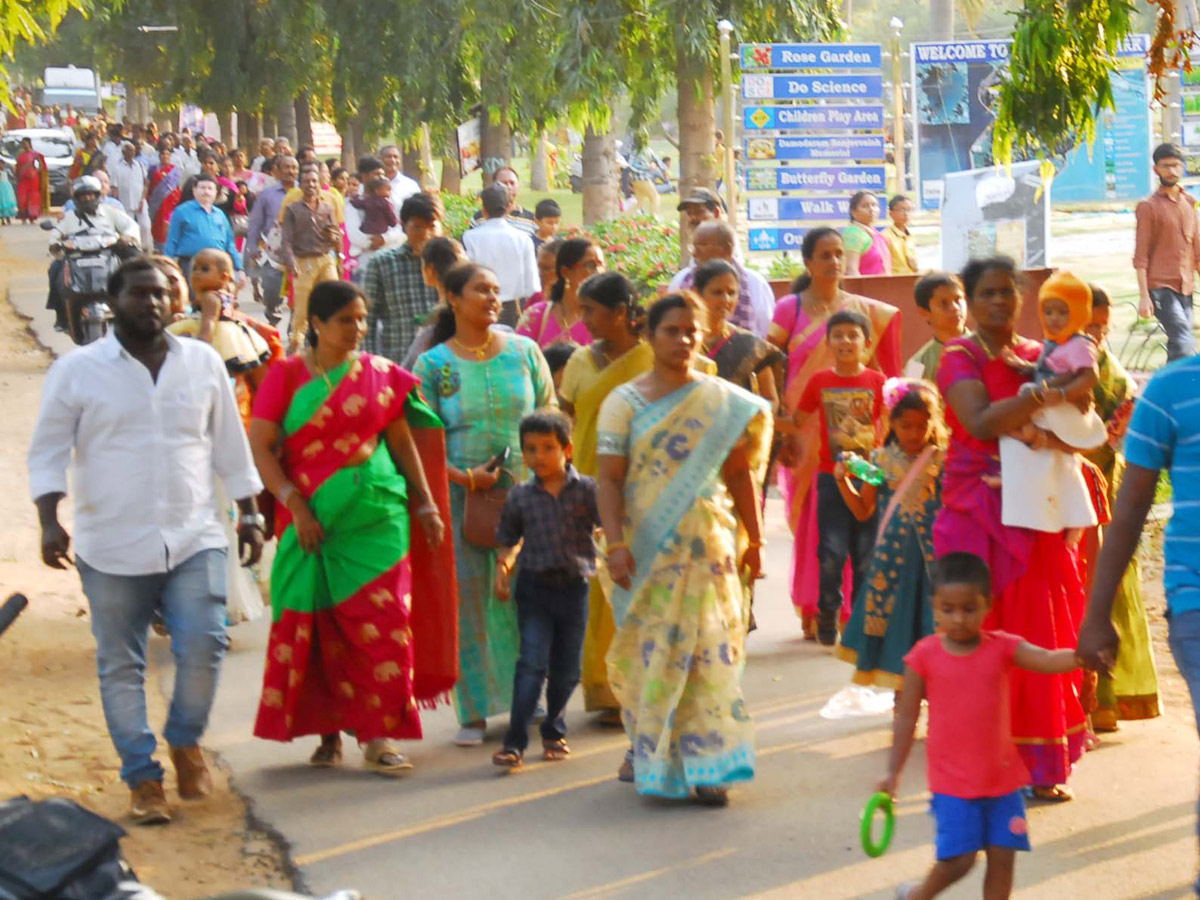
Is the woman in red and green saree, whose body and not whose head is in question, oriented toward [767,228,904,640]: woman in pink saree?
no

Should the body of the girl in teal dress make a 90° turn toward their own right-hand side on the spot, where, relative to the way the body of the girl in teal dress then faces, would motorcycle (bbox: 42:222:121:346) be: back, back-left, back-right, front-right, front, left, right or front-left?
front

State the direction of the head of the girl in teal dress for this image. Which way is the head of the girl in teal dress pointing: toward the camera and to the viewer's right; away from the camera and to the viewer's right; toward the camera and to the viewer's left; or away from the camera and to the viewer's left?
toward the camera and to the viewer's left

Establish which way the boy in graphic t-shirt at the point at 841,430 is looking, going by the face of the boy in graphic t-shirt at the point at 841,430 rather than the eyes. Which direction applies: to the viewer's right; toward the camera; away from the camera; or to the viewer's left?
toward the camera

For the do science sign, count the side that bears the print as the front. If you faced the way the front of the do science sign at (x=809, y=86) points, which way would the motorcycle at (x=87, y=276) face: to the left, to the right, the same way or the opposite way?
the same way

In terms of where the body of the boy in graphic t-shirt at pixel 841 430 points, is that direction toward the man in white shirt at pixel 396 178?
no

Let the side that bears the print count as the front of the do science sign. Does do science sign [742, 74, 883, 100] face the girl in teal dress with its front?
yes

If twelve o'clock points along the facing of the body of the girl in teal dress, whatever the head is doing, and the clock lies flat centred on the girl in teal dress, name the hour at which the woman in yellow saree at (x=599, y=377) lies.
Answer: The woman in yellow saree is roughly at 2 o'clock from the girl in teal dress.

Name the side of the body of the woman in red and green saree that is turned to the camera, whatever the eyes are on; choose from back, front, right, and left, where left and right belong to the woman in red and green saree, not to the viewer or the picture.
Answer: front

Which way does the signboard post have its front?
toward the camera

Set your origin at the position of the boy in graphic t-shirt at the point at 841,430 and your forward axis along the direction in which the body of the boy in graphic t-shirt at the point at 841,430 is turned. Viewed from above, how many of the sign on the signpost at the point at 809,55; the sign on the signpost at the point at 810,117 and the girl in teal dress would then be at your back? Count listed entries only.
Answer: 2

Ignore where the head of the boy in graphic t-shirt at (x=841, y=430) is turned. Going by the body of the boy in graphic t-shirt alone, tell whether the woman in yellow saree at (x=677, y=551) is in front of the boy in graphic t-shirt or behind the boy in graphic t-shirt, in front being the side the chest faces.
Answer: in front

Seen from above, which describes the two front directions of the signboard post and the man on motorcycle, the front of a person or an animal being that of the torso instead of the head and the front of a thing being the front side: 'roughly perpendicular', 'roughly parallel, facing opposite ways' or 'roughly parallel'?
roughly parallel

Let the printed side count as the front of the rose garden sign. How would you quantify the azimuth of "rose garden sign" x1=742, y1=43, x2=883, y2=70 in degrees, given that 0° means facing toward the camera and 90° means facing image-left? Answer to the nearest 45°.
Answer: approximately 0°

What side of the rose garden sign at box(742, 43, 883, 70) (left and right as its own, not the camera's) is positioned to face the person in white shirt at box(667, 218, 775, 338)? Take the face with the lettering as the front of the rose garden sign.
front

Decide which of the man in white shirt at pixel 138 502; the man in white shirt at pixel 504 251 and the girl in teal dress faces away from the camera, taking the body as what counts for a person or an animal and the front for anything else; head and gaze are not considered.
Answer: the man in white shirt at pixel 504 251

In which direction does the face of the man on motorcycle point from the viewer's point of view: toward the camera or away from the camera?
toward the camera
